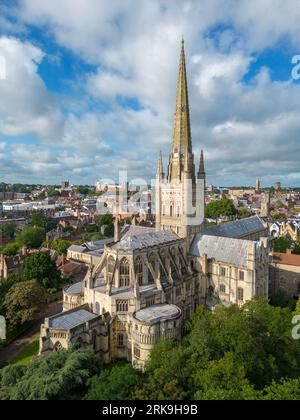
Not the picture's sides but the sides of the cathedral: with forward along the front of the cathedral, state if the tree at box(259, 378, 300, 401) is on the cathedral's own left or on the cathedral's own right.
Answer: on the cathedral's own right

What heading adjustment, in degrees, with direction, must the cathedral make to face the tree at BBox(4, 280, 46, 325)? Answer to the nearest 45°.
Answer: approximately 135° to its left

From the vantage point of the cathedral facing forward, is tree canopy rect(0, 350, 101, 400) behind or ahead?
behind

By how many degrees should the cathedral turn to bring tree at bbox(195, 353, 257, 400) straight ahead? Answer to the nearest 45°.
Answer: approximately 135° to its right

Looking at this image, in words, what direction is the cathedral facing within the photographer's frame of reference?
facing away from the viewer and to the right of the viewer

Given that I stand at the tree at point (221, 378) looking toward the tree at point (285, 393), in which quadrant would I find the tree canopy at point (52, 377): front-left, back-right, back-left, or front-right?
back-right
